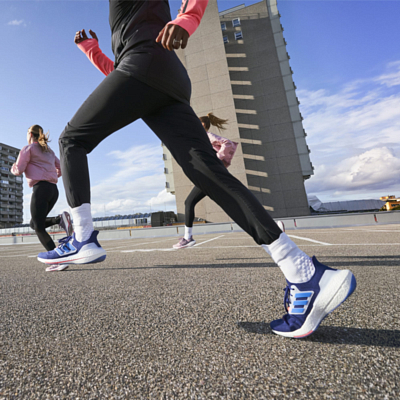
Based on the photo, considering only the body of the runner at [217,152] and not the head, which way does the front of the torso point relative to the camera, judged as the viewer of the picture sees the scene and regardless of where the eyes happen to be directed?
to the viewer's left

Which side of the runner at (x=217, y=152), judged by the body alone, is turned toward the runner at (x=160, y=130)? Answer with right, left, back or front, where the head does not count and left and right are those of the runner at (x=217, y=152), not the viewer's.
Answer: left

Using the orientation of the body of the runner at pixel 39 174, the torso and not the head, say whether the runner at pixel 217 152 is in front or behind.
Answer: behind

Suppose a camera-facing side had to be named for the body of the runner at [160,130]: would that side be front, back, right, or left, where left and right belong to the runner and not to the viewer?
left

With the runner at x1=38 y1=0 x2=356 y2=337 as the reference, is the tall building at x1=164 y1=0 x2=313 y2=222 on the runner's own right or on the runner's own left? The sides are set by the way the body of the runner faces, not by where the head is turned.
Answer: on the runner's own right

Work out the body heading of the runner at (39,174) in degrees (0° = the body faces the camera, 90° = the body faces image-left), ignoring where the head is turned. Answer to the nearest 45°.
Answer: approximately 135°

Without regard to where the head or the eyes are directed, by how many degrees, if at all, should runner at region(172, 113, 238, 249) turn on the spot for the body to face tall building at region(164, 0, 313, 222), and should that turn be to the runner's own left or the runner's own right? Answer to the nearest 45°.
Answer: approximately 90° to the runner's own right

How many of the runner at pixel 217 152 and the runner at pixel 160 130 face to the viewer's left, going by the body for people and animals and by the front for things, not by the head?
2

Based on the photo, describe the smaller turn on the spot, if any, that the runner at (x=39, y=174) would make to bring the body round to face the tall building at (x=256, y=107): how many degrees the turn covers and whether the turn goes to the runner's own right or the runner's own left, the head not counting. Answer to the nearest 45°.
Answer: approximately 90° to the runner's own right
